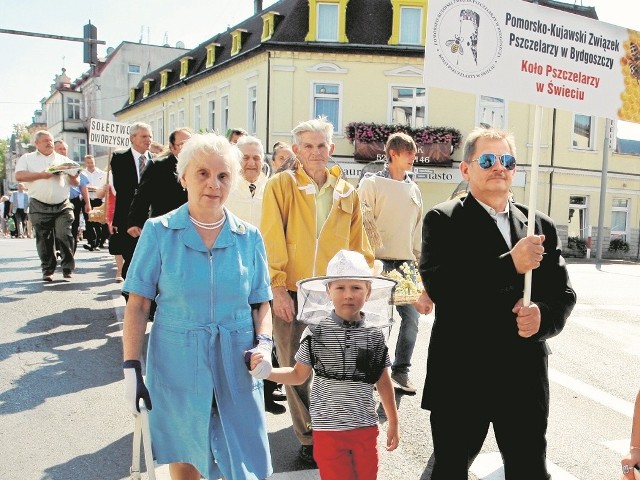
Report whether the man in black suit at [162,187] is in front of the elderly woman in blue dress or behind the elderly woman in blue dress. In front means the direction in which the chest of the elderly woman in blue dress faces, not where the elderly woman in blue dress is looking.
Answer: behind

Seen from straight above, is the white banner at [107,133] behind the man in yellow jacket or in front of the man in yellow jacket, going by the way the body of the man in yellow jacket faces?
behind

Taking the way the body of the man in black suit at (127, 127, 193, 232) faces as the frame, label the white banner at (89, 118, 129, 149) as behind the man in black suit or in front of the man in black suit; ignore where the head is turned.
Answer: behind

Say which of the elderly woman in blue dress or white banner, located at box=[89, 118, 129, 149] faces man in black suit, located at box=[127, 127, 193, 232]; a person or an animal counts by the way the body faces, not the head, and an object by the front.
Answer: the white banner

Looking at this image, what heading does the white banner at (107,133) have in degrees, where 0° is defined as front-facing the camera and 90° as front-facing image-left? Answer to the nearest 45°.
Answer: approximately 0°

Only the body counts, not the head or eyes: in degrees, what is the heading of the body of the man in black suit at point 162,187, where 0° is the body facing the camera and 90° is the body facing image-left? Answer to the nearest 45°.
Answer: approximately 315°

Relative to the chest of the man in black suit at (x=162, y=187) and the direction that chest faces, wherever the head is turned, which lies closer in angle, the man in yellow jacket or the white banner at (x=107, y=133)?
the man in yellow jacket
